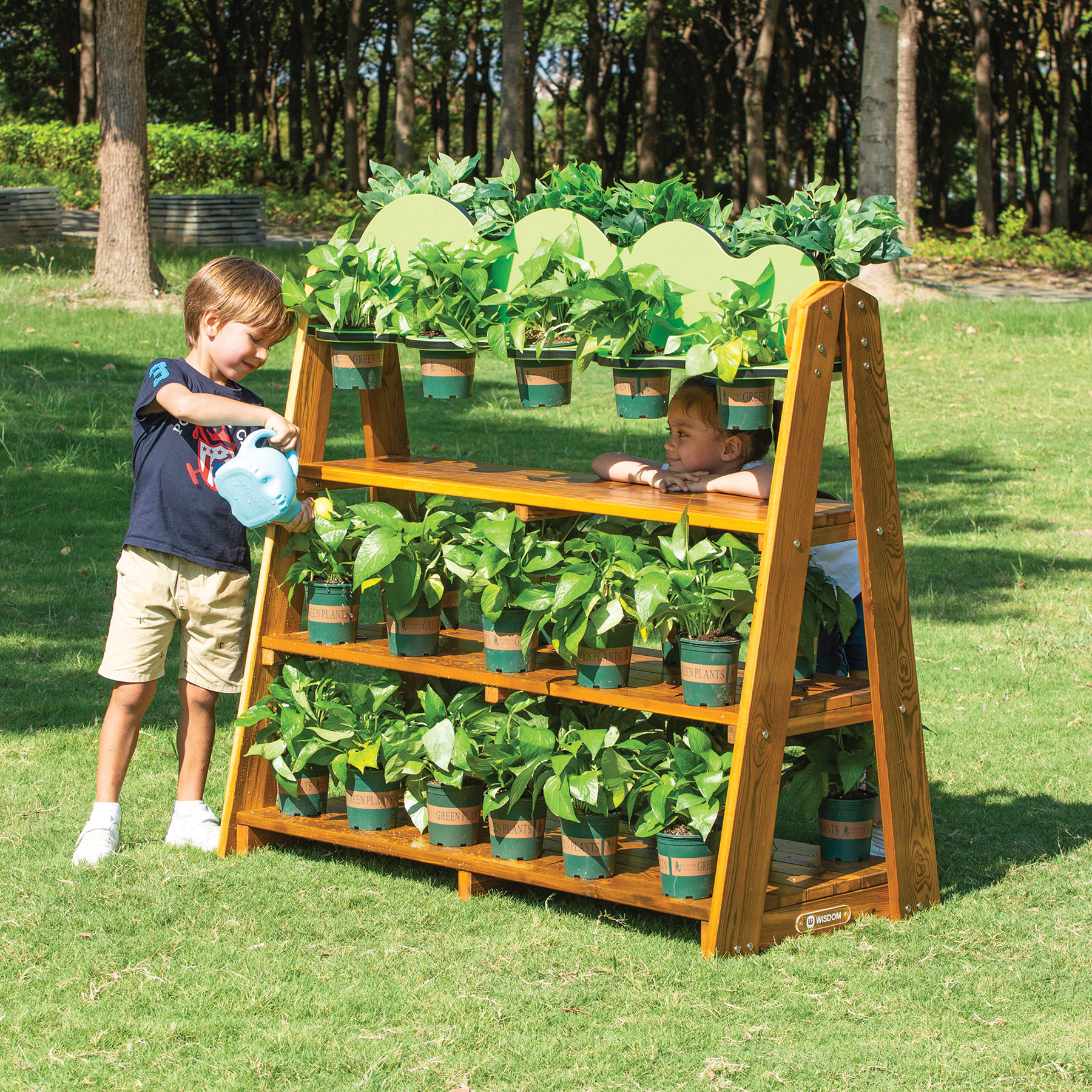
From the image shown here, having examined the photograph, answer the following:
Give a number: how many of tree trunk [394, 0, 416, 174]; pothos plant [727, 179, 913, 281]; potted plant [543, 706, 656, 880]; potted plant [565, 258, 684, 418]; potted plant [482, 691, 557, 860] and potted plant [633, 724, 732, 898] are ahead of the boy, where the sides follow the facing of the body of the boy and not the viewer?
5

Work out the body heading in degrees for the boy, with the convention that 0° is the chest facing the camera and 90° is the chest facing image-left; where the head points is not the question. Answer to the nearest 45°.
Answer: approximately 315°

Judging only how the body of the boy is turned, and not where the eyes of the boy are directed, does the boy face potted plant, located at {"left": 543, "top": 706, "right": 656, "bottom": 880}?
yes

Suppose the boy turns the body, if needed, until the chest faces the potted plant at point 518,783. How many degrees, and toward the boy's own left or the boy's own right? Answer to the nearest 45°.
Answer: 0° — they already face it

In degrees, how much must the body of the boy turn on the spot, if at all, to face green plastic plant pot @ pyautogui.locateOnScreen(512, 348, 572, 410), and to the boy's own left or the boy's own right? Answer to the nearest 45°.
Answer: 0° — they already face it

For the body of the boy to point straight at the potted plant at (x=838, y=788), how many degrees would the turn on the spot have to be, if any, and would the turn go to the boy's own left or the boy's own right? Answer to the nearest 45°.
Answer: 0° — they already face it

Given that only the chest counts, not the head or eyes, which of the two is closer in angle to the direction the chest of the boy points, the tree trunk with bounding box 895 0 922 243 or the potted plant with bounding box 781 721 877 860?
the potted plant
